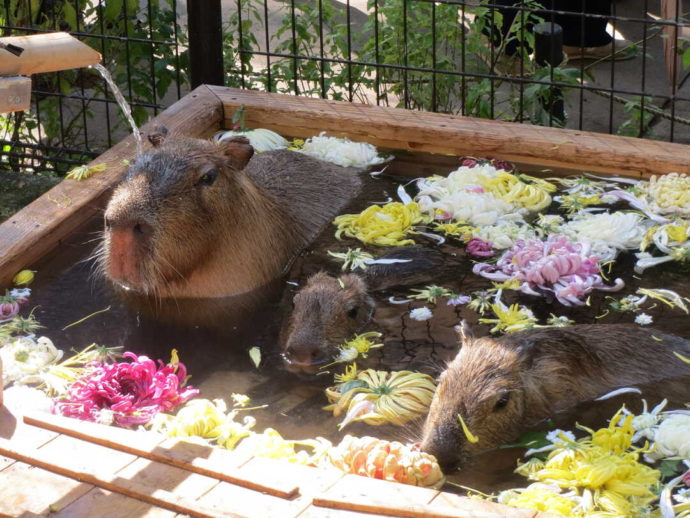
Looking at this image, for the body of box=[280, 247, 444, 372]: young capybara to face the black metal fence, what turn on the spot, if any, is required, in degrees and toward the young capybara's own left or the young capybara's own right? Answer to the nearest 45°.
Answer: approximately 135° to the young capybara's own right

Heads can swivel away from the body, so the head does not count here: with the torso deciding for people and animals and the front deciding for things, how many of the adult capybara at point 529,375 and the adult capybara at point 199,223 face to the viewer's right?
0

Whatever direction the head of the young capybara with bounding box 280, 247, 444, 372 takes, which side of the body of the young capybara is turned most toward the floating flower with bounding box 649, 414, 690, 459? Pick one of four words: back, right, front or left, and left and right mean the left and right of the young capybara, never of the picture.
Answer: left

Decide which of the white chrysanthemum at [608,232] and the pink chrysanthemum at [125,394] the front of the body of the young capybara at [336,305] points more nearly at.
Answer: the pink chrysanthemum

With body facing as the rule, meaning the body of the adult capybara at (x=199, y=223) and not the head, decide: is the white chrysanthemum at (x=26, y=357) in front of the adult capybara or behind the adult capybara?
in front

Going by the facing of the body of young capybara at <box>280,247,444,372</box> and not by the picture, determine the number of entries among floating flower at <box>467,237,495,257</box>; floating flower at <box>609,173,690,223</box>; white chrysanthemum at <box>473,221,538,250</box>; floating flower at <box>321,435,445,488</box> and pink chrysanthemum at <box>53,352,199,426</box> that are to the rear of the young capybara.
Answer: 3

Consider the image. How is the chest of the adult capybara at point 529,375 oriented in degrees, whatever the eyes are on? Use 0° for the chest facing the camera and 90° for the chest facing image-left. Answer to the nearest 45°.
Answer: approximately 45°

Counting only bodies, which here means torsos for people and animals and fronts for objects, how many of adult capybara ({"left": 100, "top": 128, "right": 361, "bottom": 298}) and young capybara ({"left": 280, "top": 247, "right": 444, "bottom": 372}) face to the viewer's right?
0

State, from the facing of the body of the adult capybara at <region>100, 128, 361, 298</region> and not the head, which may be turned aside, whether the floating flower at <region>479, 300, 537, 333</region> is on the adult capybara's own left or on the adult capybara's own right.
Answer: on the adult capybara's own left

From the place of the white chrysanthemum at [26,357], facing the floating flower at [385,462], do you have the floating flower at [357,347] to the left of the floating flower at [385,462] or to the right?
left

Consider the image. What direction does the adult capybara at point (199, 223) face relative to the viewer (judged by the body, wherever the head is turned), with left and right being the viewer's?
facing the viewer and to the left of the viewer

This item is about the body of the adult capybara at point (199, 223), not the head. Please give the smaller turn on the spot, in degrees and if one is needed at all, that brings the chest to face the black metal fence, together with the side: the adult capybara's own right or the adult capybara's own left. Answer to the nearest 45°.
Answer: approximately 135° to the adult capybara's own right

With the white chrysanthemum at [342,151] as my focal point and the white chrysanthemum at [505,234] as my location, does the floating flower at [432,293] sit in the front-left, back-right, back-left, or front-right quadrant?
back-left

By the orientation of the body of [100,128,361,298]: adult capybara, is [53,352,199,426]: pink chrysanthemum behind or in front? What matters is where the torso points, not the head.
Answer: in front
